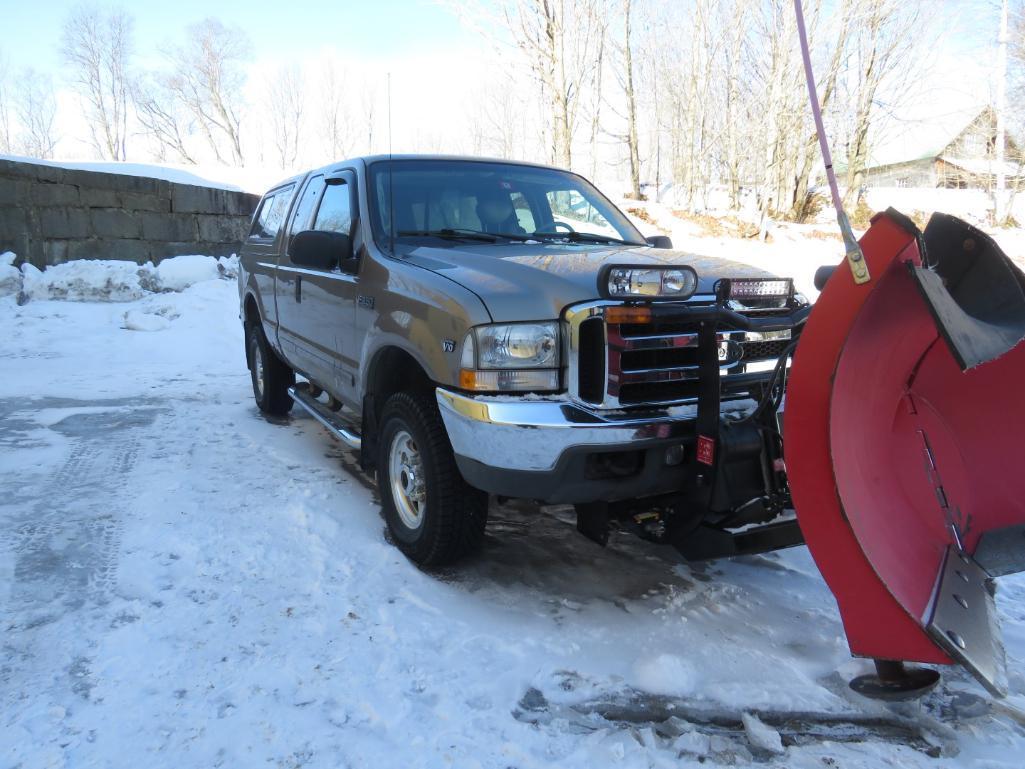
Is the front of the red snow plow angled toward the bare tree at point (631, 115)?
no

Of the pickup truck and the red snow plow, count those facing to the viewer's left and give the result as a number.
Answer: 0

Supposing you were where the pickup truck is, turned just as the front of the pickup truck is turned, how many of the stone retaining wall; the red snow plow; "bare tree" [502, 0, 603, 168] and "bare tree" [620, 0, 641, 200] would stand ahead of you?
1

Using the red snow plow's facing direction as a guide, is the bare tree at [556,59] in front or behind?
behind

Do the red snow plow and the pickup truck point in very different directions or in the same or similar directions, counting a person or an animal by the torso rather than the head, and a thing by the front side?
same or similar directions

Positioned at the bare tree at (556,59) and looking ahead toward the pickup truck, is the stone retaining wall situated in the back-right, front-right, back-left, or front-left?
front-right

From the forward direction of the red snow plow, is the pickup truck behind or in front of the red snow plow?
behind

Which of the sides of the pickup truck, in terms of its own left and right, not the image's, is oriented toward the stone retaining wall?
back

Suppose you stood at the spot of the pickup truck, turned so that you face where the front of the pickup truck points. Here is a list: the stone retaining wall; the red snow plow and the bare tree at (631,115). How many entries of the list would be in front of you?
1

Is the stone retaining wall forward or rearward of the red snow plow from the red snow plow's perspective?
rearward
